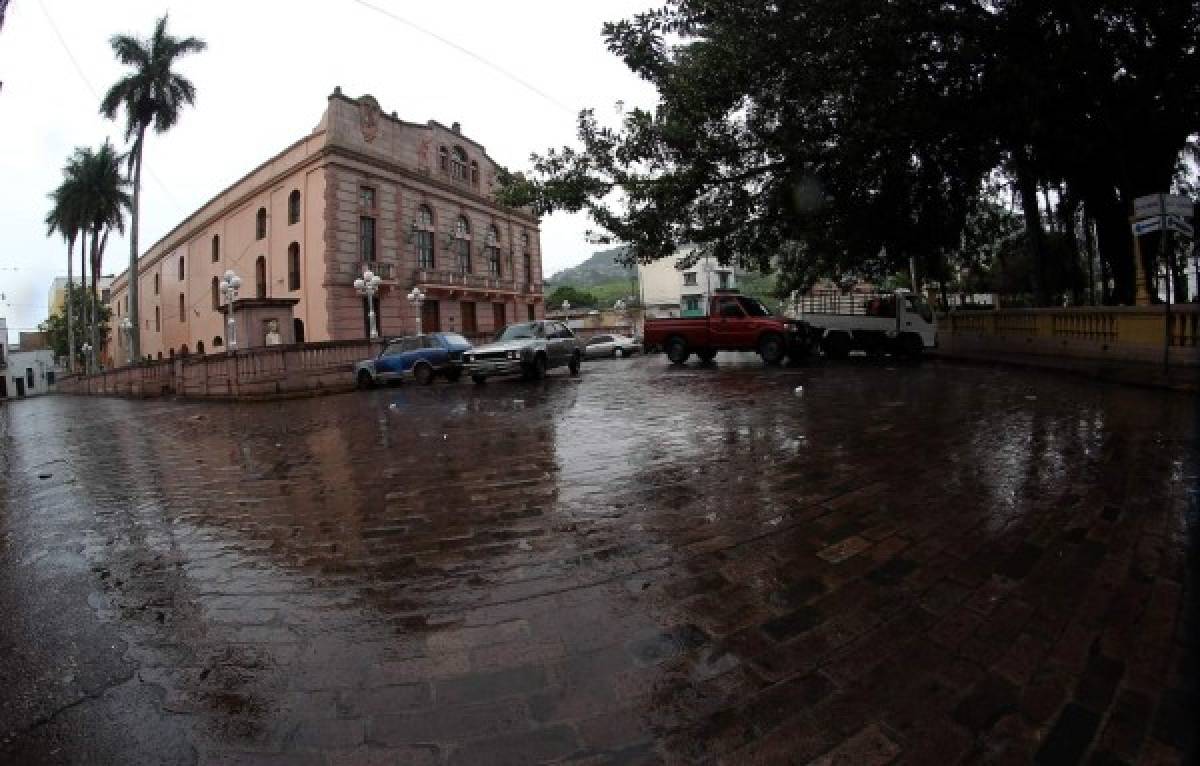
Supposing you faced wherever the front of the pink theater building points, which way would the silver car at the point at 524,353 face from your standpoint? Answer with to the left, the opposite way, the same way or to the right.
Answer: to the right

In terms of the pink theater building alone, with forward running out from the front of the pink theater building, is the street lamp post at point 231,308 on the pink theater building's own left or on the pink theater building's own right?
on the pink theater building's own right

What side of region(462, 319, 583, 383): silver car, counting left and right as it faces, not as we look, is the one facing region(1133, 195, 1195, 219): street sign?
left

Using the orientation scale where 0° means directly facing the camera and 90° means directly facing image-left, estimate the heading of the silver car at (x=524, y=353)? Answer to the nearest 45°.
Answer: approximately 45°

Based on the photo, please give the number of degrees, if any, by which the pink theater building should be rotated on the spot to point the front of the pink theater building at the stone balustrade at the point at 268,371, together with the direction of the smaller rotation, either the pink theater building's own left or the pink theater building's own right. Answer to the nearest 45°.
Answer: approximately 45° to the pink theater building's own right

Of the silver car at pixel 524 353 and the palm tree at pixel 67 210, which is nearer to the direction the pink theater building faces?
the silver car

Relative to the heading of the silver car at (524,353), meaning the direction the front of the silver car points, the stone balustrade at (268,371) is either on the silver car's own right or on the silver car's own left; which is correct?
on the silver car's own right

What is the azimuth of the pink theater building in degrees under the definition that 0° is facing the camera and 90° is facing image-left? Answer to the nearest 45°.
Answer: approximately 315°
